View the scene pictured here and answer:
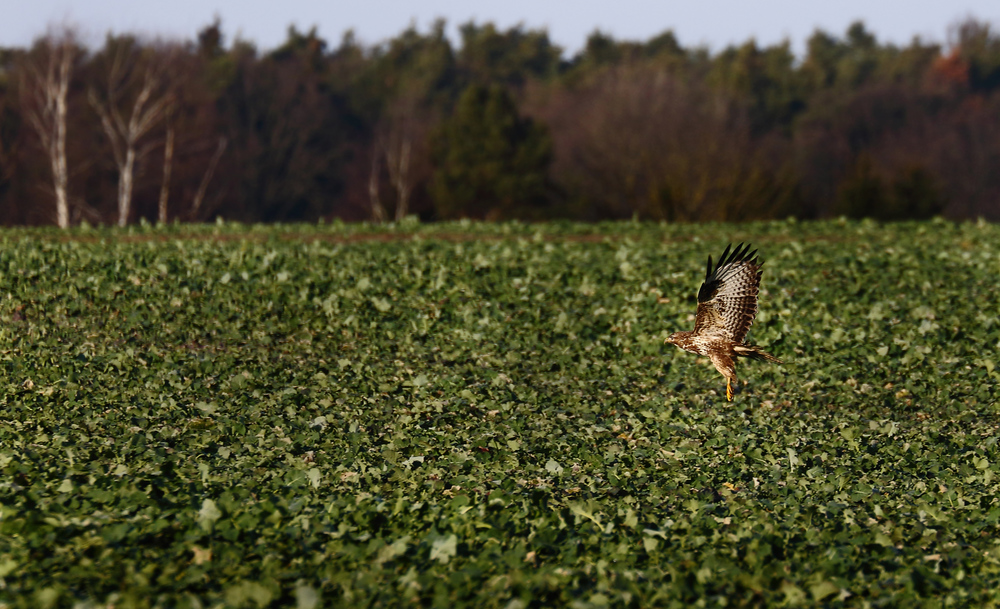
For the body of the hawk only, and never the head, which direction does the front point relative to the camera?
to the viewer's left
